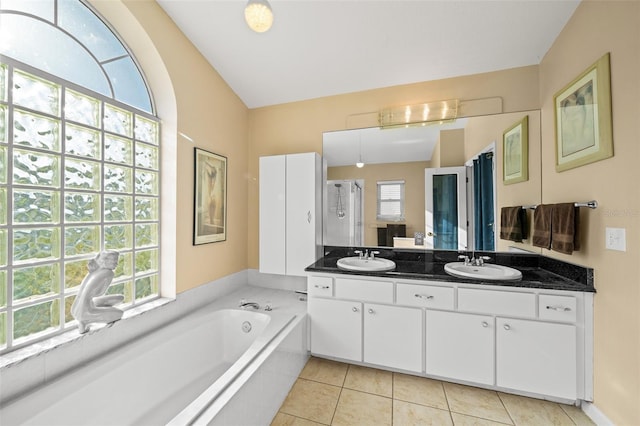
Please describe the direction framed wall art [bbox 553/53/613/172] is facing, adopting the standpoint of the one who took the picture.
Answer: facing the viewer and to the left of the viewer

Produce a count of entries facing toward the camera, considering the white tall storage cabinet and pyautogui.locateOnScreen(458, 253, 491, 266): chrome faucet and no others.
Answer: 2

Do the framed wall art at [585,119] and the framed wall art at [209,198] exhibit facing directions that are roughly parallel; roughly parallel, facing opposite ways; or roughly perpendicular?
roughly parallel, facing opposite ways

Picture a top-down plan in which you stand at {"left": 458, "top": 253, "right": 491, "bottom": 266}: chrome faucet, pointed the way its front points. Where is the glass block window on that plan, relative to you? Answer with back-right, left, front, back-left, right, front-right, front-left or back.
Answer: front-right

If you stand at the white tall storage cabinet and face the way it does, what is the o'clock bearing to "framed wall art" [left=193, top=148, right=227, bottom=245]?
The framed wall art is roughly at 3 o'clock from the white tall storage cabinet.

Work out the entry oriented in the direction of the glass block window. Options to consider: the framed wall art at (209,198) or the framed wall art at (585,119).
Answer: the framed wall art at (585,119)

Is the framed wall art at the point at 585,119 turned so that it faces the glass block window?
yes

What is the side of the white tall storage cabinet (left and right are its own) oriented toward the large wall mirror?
left

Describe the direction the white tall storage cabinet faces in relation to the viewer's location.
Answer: facing the viewer

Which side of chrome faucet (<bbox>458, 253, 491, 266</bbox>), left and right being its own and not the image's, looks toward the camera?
front
